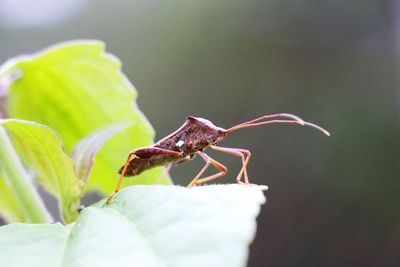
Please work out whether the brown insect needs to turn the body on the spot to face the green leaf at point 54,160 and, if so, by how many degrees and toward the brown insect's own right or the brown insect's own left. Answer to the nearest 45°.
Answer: approximately 135° to the brown insect's own right

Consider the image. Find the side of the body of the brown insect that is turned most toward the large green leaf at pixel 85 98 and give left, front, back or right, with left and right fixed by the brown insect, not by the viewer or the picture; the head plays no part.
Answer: back

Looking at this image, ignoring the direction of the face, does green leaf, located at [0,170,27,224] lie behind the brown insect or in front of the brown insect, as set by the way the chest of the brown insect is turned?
behind

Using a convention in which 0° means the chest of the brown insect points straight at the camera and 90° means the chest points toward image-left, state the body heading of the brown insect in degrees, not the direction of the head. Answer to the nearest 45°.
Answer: approximately 270°

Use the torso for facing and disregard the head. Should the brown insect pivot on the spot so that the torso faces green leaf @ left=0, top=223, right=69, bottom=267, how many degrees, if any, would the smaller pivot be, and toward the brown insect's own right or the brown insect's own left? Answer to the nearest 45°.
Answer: approximately 180°
